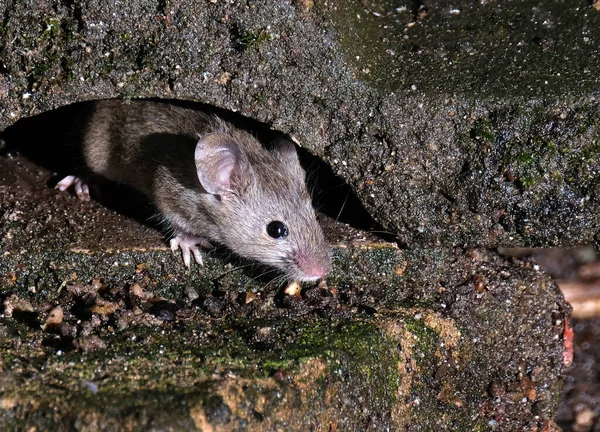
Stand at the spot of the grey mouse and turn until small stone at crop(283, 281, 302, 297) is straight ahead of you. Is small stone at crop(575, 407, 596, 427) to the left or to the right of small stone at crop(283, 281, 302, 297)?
left

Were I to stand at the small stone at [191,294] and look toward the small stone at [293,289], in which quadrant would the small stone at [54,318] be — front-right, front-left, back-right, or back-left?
back-right

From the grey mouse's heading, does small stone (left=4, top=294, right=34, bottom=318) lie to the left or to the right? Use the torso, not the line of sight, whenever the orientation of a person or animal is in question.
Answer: on its right

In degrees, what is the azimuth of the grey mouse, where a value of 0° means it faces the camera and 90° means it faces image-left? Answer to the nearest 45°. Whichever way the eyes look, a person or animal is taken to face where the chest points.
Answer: approximately 315°

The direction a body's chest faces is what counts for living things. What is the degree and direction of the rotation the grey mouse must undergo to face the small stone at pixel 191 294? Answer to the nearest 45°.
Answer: approximately 45° to its right

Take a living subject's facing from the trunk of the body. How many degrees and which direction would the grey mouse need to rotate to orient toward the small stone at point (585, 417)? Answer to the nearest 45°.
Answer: approximately 45° to its left

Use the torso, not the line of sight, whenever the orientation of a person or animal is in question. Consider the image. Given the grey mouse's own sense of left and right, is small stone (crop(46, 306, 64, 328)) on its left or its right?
on its right
